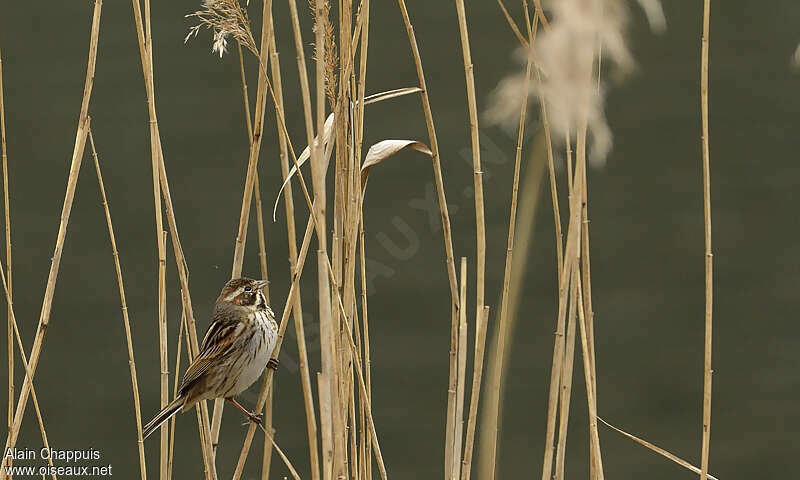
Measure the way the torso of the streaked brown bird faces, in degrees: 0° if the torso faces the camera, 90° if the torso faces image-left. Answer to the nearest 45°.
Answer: approximately 270°
